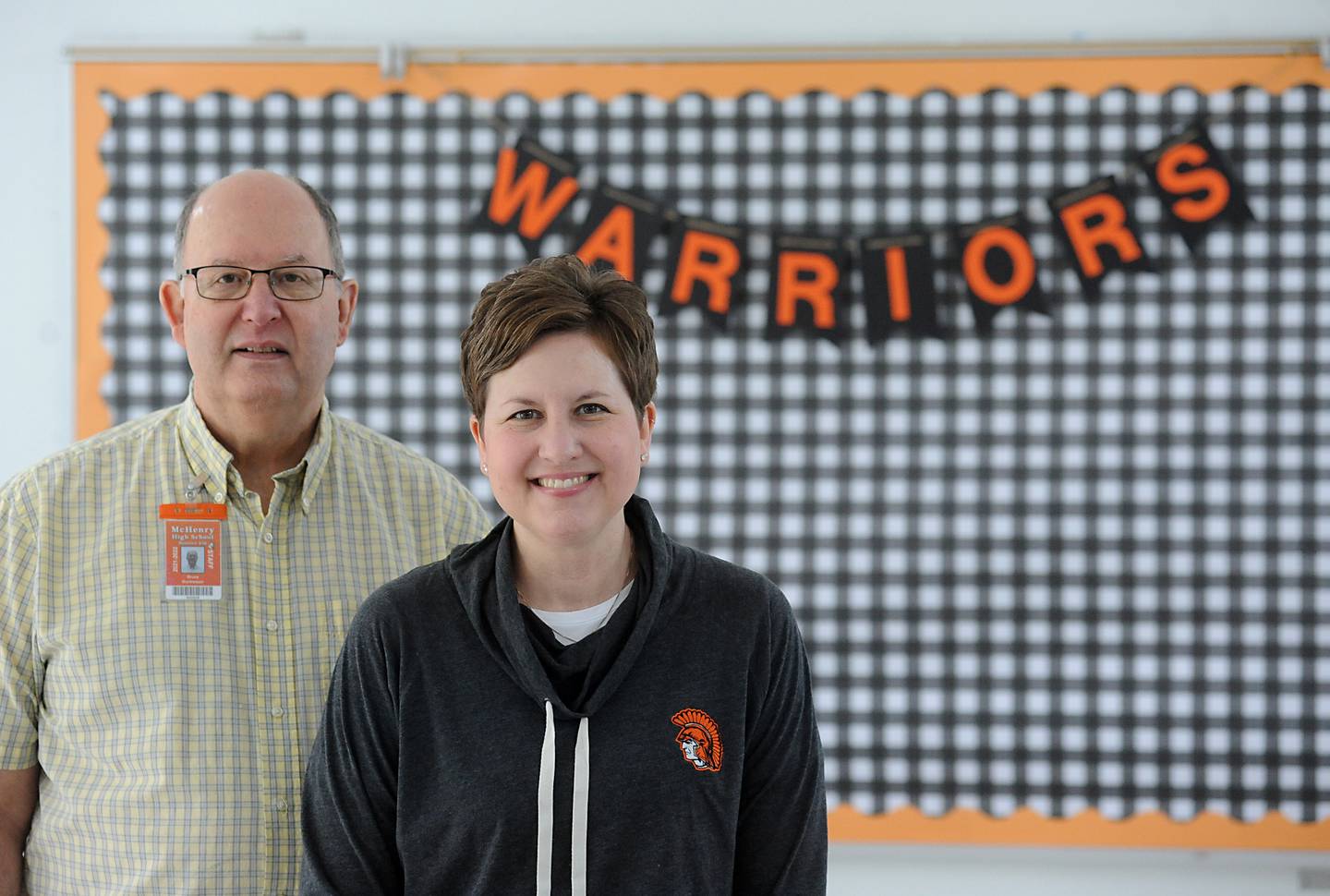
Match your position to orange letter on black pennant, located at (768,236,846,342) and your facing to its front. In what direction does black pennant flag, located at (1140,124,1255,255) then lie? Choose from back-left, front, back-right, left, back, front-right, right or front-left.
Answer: left

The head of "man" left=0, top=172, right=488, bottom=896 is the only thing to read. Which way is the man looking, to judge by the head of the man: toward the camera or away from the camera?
toward the camera

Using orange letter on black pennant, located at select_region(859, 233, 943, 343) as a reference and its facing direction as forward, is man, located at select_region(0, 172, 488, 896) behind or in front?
in front

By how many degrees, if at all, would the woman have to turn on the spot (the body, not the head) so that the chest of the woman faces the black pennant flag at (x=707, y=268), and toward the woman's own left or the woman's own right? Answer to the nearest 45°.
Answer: approximately 180°

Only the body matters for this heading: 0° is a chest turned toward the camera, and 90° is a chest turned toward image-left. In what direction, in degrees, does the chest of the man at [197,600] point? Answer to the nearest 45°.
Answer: approximately 0°

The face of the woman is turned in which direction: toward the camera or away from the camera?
toward the camera

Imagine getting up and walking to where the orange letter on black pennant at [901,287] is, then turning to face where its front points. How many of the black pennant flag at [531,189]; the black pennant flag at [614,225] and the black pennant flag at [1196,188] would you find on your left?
1

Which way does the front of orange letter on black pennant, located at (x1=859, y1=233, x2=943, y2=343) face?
toward the camera

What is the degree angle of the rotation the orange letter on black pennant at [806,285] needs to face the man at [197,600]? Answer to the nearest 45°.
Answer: approximately 45° to its right

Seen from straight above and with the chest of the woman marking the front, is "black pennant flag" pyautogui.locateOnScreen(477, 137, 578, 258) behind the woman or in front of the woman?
behind

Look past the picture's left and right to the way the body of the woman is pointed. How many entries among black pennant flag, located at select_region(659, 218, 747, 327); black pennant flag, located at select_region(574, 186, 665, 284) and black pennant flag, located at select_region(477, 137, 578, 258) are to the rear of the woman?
3

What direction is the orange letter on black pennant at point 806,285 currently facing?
toward the camera

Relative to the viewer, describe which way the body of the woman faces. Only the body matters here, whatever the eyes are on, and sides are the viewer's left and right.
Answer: facing the viewer
